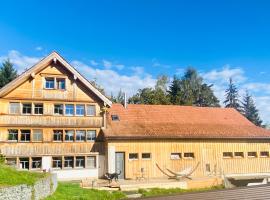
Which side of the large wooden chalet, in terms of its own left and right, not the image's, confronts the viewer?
front

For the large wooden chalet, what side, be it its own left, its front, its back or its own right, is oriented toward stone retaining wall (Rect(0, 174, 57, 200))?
front
